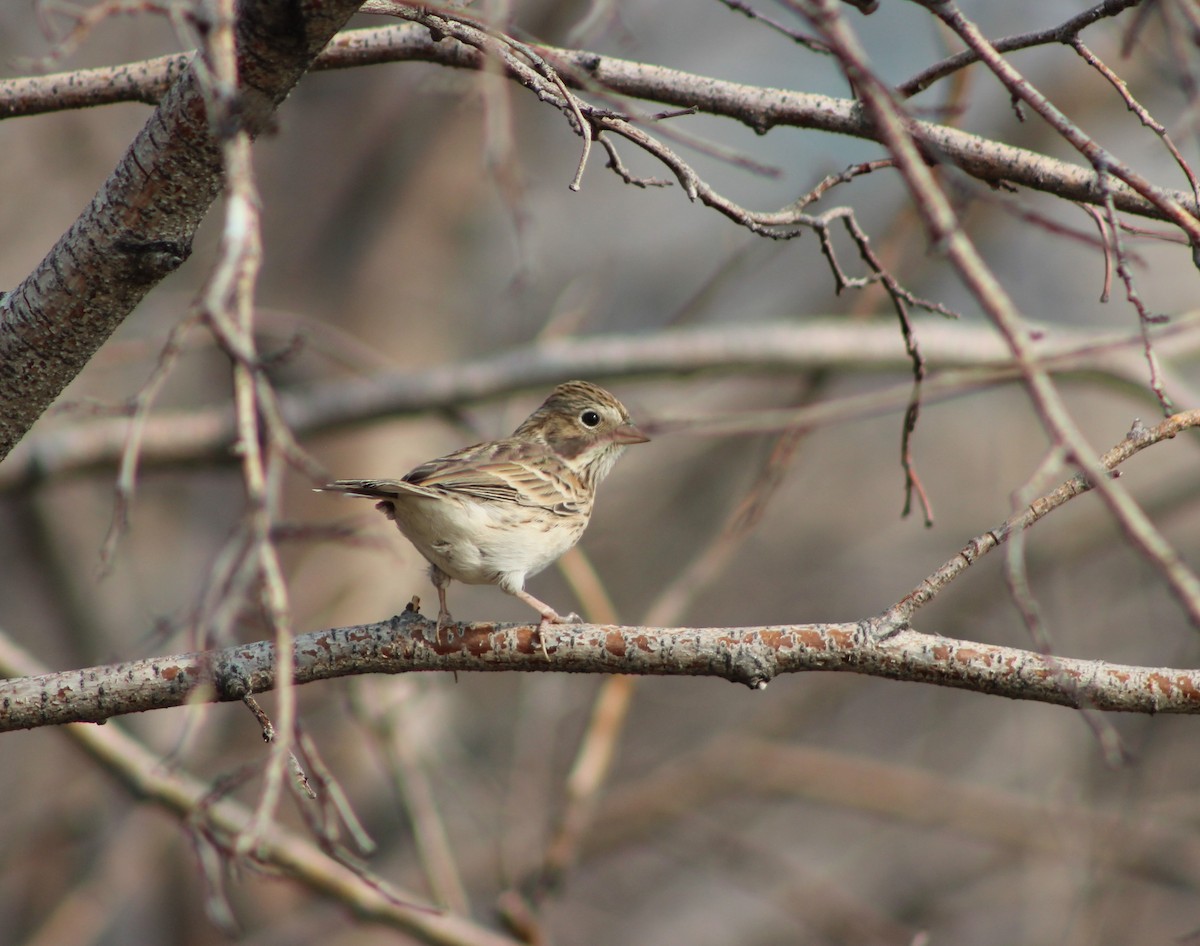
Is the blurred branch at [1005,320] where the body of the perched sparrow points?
no

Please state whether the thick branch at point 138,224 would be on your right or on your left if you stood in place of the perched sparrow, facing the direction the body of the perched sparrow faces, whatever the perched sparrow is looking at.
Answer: on your right

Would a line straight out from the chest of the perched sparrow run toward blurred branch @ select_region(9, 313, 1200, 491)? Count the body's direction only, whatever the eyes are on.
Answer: no

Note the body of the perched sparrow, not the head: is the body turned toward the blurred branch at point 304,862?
no

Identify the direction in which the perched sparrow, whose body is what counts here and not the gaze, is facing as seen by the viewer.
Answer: to the viewer's right
